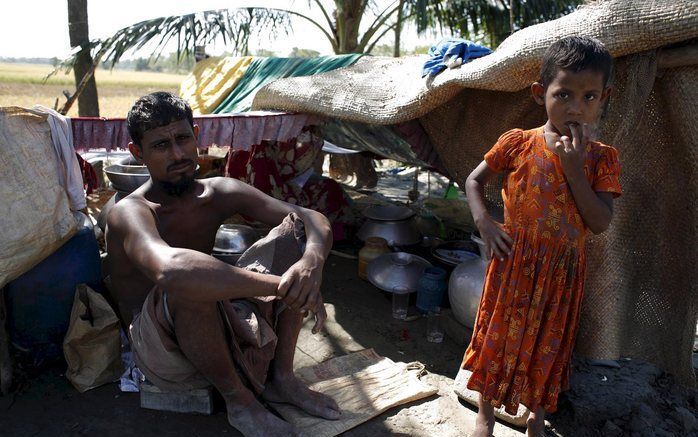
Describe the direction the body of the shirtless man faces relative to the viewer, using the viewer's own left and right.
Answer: facing the viewer and to the right of the viewer

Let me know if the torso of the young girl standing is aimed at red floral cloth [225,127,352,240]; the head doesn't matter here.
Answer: no

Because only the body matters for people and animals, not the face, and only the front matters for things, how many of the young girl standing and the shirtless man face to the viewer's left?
0

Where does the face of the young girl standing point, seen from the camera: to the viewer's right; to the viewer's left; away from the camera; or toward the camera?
toward the camera

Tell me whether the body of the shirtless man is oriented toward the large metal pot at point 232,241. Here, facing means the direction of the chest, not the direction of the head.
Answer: no

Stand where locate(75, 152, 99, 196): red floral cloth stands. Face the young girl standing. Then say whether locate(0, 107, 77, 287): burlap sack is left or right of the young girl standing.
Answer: right

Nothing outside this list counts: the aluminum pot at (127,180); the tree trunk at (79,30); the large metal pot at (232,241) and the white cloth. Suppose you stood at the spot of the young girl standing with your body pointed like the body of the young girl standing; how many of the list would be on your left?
0

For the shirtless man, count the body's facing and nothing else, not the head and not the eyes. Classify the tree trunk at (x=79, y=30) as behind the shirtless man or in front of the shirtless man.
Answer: behind

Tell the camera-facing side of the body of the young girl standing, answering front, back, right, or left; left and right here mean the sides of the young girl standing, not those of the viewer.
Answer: front

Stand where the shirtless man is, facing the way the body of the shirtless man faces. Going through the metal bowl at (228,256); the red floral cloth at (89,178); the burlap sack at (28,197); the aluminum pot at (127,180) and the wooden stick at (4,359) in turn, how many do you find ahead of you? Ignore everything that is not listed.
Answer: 0

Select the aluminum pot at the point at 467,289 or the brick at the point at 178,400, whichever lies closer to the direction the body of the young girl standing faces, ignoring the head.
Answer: the brick

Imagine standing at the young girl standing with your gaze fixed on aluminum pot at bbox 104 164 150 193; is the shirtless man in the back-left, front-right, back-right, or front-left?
front-left

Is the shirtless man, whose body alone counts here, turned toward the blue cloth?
no
